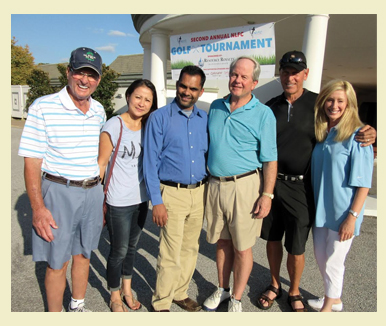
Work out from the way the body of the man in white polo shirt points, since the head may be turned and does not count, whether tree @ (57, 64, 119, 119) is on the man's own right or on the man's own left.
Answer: on the man's own left

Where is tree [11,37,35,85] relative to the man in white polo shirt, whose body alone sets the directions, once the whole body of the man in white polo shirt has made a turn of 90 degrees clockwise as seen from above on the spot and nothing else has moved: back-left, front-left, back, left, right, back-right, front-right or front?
back-right

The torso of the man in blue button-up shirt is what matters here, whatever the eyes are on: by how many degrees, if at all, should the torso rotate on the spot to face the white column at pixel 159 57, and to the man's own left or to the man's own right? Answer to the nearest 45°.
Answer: approximately 135° to the man's own left

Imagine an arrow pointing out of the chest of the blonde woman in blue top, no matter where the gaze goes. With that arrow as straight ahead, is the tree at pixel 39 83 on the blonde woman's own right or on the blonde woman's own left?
on the blonde woman's own right

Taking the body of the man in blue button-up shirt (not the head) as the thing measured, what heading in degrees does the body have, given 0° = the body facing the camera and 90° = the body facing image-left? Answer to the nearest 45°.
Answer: approximately 315°

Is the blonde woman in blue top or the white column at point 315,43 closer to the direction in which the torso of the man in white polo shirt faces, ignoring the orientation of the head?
the blonde woman in blue top

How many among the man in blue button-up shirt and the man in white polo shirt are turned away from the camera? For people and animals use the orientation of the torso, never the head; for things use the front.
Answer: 0

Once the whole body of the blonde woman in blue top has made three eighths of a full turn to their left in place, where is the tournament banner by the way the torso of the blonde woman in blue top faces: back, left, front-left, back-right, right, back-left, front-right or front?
back-left

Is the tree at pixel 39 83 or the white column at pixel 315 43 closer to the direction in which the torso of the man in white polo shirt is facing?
the white column

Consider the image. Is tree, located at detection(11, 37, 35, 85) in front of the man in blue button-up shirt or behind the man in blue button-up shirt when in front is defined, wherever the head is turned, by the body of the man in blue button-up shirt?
behind

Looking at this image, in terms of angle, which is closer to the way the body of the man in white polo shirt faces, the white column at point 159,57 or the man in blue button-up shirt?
the man in blue button-up shirt

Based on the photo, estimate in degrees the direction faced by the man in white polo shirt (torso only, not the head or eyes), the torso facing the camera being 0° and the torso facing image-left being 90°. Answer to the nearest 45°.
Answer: approximately 315°
